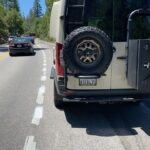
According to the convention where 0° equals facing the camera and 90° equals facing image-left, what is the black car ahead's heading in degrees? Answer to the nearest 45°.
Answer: approximately 180°
